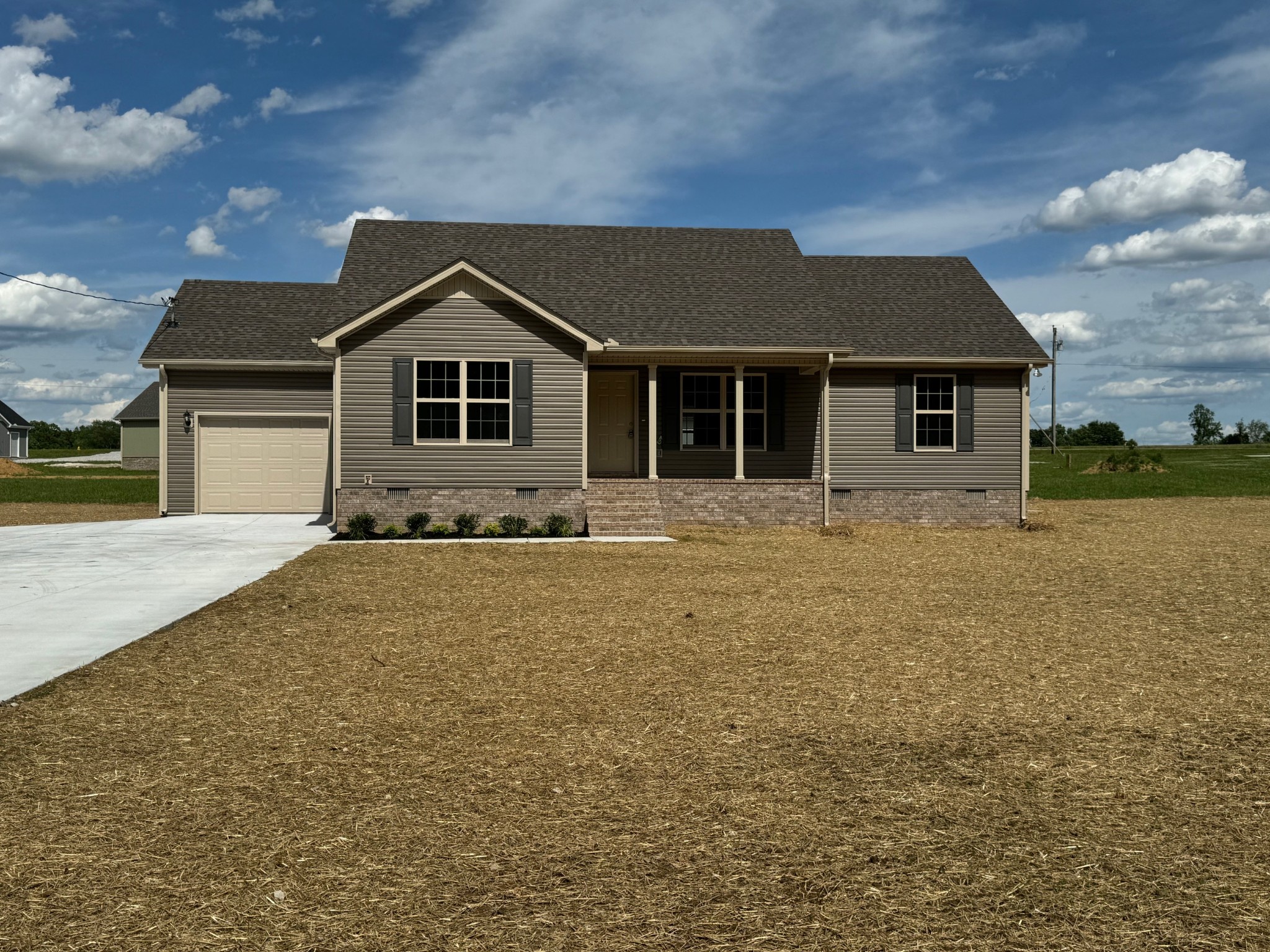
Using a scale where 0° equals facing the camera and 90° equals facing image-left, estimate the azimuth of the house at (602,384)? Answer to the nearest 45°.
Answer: approximately 0°

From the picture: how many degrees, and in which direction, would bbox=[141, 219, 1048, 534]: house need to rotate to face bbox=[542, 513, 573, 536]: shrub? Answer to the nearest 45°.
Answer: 0° — it already faces it

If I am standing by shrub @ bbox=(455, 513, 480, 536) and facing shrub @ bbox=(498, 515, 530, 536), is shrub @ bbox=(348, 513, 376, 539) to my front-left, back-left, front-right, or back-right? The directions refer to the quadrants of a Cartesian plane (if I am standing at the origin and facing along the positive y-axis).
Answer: back-right
